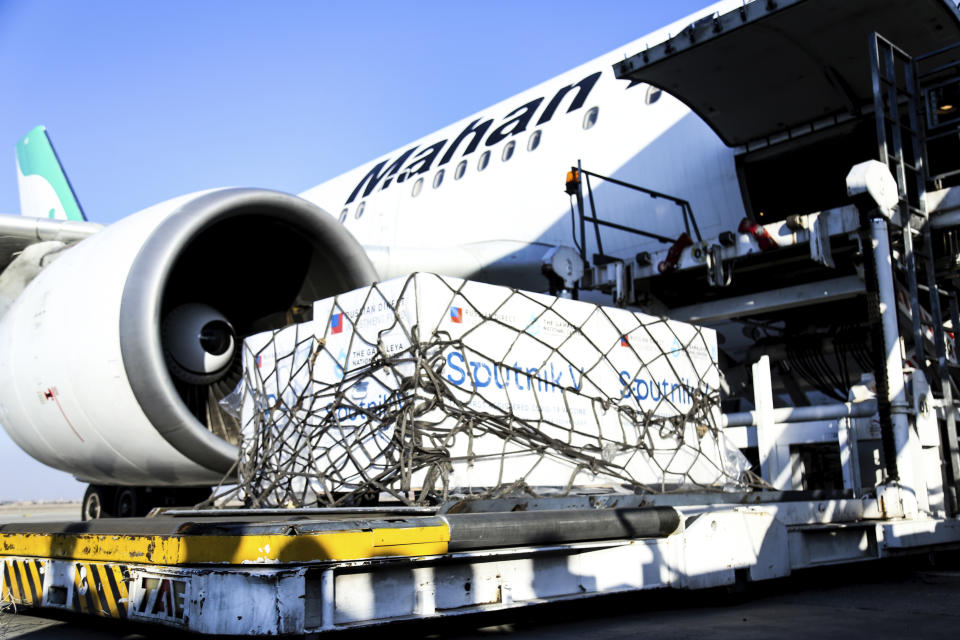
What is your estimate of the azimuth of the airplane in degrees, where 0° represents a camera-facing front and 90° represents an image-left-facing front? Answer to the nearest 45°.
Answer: approximately 315°
